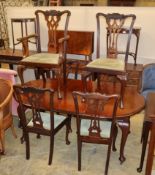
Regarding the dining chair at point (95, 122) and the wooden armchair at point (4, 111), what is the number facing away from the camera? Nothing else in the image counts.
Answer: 1

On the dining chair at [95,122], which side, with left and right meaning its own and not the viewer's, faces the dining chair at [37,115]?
left

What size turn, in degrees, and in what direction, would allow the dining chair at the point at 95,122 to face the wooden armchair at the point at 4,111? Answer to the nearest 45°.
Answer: approximately 90° to its left

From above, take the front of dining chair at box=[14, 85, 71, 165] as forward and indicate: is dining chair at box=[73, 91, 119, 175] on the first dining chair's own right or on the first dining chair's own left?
on the first dining chair's own right

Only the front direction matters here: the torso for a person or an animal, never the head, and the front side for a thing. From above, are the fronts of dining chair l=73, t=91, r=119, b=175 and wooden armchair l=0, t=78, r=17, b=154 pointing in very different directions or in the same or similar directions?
very different directions

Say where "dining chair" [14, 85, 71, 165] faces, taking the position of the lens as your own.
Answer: facing away from the viewer and to the right of the viewer

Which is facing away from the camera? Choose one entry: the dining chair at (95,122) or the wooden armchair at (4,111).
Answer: the dining chair at (95,122)

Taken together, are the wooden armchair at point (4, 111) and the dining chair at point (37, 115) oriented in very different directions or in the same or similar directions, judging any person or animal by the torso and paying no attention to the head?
very different directions

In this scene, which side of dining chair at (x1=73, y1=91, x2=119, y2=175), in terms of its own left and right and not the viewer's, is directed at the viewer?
back

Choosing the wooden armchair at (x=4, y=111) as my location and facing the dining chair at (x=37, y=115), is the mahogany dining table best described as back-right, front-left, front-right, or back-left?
front-left
